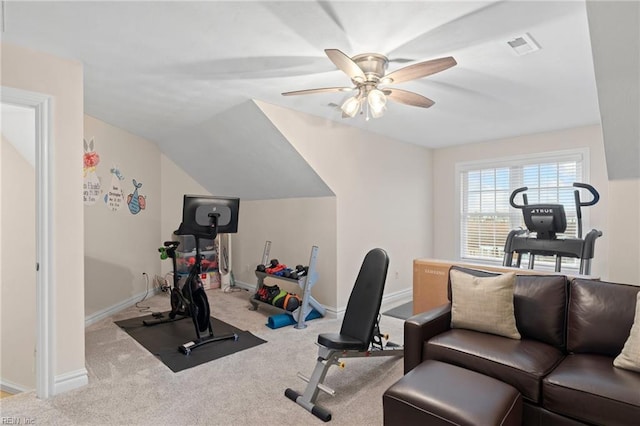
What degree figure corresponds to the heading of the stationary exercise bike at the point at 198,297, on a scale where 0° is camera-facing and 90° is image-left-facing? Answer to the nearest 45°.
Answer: approximately 315°

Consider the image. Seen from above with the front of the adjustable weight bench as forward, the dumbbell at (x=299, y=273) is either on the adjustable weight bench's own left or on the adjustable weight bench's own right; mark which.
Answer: on the adjustable weight bench's own right

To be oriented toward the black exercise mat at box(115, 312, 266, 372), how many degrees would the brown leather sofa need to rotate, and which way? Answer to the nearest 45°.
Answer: approximately 45° to its right

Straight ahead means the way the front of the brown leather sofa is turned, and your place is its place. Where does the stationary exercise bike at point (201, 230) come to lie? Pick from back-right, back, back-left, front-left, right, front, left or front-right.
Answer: front-right

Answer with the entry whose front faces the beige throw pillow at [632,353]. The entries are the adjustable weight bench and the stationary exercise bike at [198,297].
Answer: the stationary exercise bike

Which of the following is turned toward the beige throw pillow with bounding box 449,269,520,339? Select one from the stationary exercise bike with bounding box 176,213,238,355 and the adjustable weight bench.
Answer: the stationary exercise bike

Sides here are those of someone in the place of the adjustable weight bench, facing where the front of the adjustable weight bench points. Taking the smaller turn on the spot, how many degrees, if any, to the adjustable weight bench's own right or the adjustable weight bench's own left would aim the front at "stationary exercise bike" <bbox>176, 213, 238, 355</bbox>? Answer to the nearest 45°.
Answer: approximately 90° to the adjustable weight bench's own right

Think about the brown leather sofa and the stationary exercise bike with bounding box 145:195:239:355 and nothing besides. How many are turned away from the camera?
0

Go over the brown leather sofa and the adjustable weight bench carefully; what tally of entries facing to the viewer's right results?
0

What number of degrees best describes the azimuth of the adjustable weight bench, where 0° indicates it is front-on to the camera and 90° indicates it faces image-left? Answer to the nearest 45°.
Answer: approximately 45°

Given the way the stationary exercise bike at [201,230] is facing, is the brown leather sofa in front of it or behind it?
in front

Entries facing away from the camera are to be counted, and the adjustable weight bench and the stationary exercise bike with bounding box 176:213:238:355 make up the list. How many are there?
0

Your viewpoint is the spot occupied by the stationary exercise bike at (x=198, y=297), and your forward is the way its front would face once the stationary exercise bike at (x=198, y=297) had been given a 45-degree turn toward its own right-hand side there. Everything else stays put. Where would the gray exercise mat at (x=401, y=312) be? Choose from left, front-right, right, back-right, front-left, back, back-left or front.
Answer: left

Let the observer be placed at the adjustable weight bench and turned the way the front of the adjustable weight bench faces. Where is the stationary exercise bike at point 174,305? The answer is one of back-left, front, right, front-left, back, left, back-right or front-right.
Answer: right
